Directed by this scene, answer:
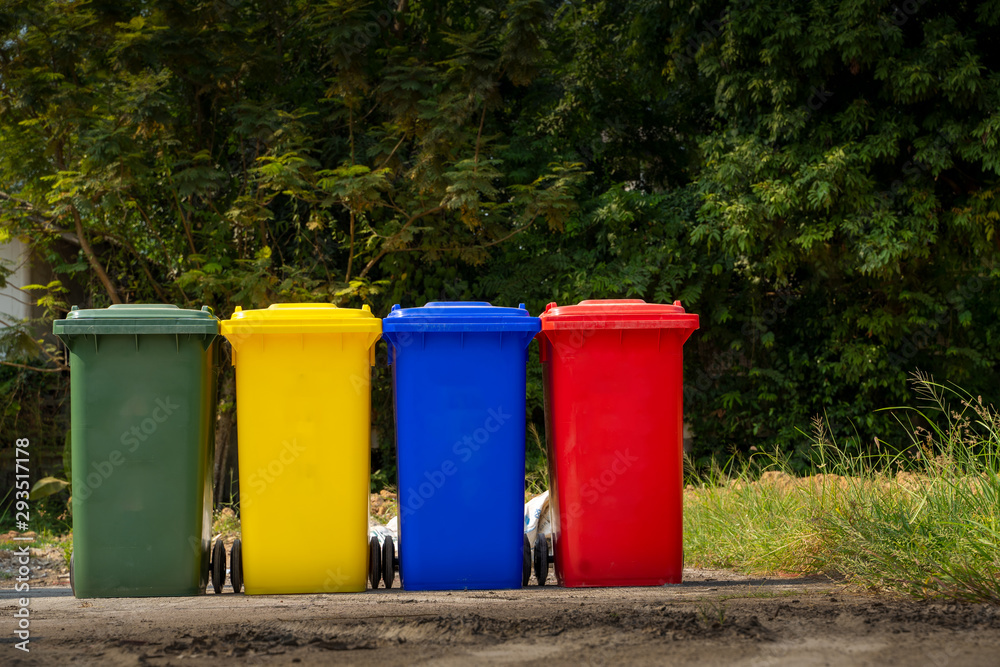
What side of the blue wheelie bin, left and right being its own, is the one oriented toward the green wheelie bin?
right

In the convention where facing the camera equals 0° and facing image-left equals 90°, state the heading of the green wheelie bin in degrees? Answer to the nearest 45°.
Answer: approximately 0°

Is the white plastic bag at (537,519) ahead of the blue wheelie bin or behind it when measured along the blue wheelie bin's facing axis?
behind

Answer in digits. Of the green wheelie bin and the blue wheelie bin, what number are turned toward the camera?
2

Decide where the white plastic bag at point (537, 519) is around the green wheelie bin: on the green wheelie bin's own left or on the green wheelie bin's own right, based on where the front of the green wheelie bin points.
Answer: on the green wheelie bin's own left

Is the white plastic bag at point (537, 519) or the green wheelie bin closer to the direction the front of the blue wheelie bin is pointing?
the green wheelie bin

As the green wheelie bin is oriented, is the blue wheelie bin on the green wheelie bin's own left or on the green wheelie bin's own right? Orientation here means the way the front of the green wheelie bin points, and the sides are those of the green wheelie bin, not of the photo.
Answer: on the green wheelie bin's own left
